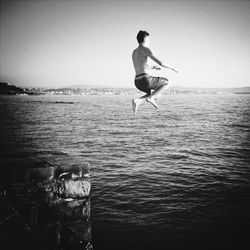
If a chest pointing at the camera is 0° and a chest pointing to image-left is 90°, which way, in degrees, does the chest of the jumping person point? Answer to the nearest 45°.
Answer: approximately 225°
